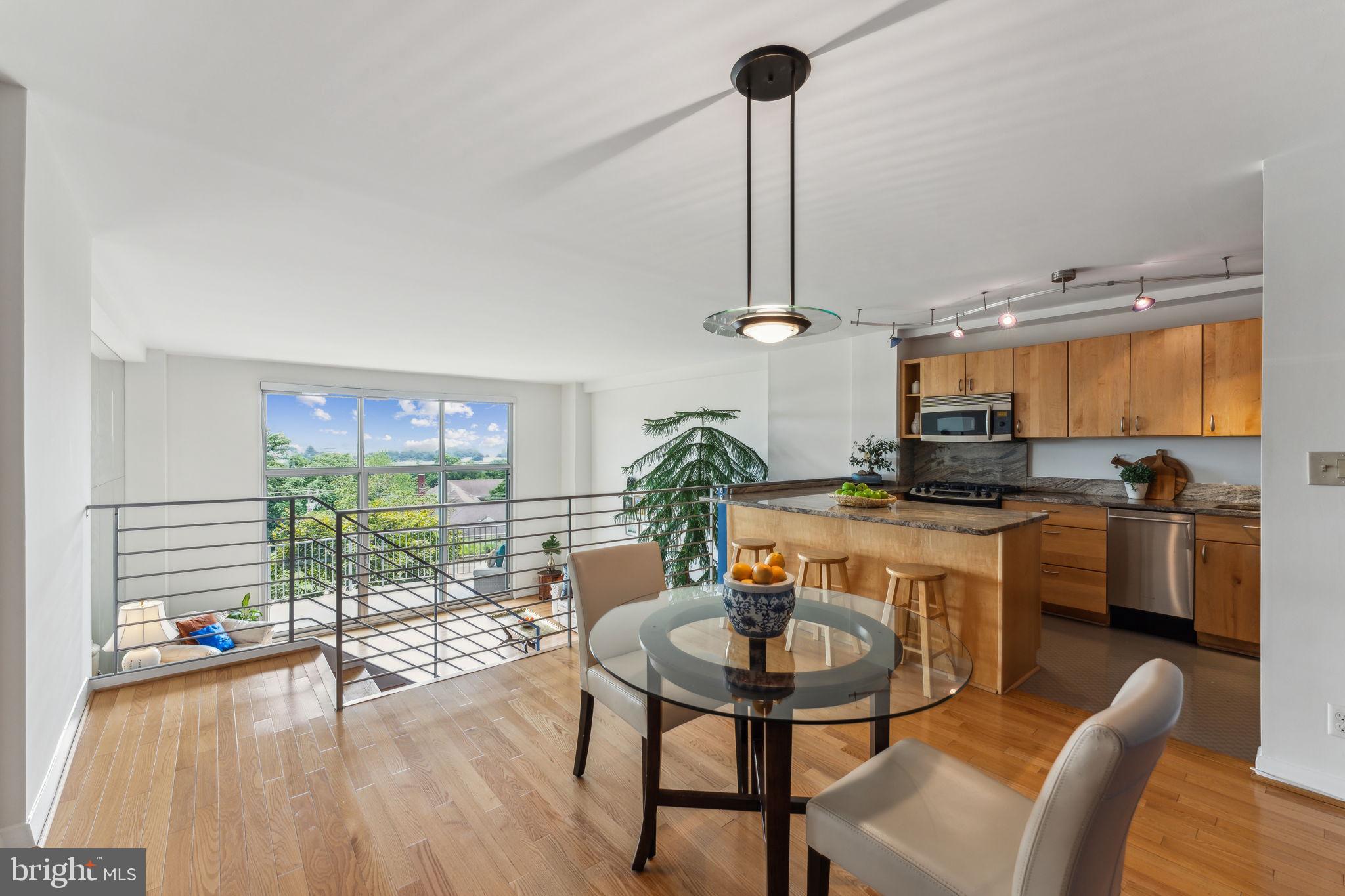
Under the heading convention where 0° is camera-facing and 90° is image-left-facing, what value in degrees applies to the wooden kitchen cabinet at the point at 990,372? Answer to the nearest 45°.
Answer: approximately 0°

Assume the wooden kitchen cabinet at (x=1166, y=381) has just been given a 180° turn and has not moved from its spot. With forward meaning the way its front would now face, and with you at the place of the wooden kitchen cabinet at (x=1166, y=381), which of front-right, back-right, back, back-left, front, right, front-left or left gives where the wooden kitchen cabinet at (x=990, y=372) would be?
left

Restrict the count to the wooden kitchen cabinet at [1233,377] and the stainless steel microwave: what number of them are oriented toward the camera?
2
